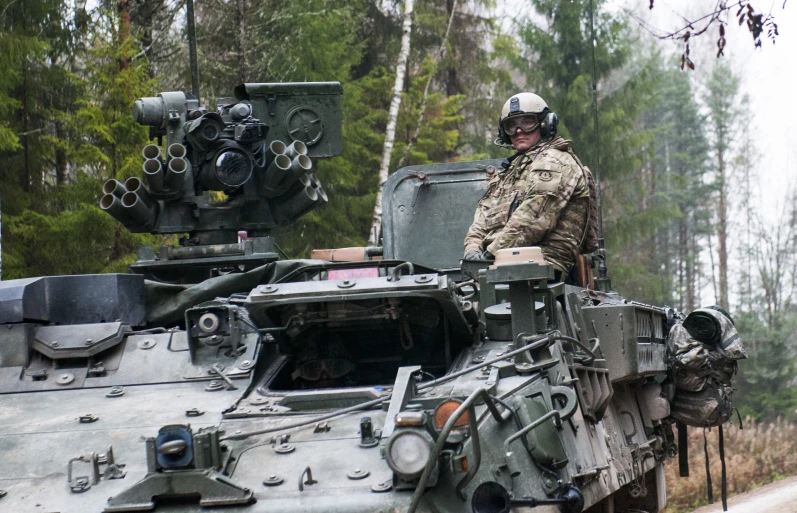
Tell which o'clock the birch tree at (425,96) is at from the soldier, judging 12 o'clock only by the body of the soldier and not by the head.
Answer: The birch tree is roughly at 4 o'clock from the soldier.

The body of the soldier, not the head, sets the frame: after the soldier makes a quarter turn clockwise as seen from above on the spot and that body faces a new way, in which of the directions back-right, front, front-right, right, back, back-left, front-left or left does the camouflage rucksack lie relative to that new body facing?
right

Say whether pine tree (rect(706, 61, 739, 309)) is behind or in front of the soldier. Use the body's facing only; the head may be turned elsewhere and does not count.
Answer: behind

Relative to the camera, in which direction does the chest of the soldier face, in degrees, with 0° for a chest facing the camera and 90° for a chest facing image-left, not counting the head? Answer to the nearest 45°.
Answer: approximately 45°
